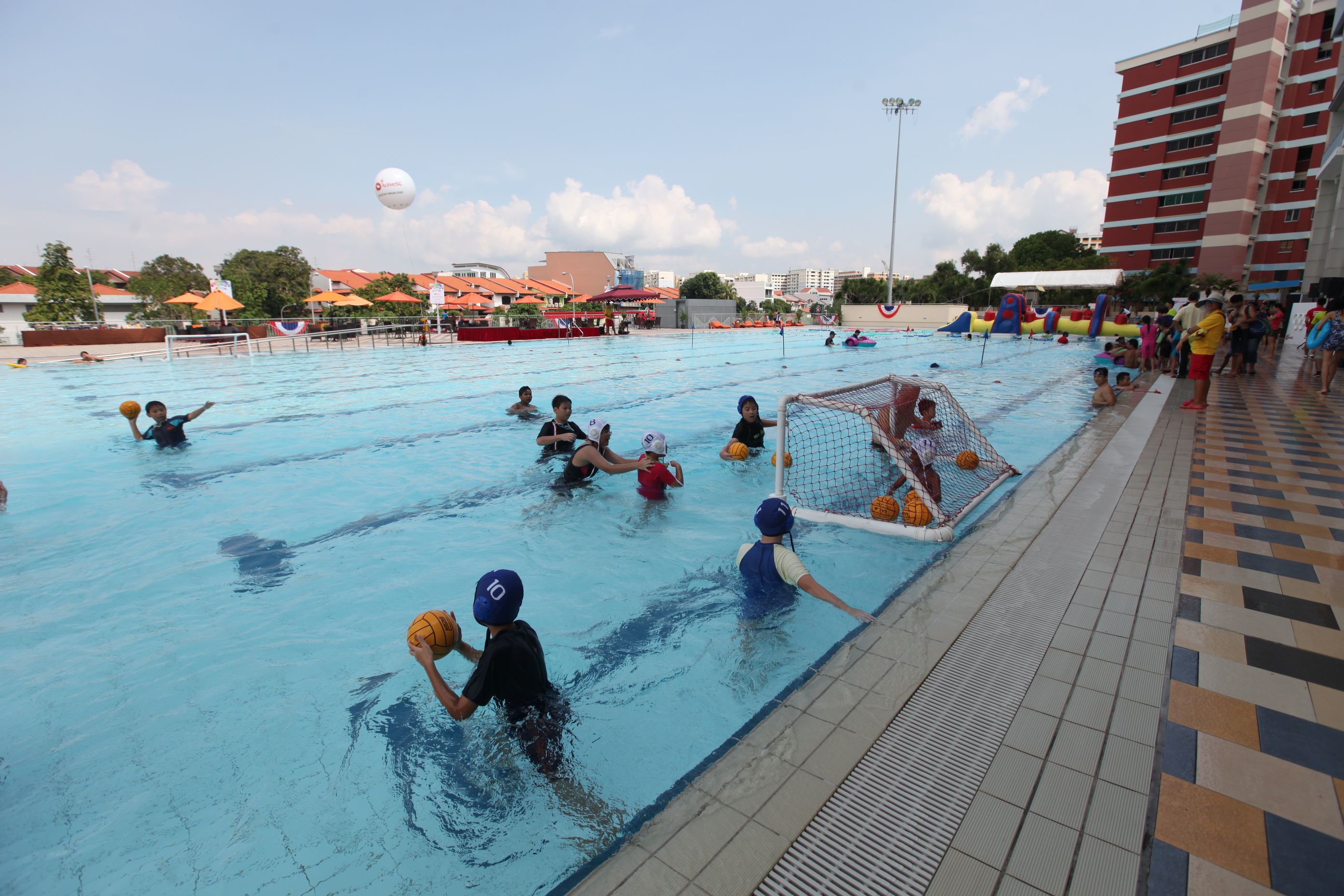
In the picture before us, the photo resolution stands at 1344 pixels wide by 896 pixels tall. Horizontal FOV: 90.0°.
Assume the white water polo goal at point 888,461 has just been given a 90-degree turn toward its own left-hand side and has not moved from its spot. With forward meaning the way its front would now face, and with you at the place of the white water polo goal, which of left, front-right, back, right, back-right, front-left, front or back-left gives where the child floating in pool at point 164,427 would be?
front-right

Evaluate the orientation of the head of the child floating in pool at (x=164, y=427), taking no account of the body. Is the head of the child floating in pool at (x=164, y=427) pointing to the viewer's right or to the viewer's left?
to the viewer's right

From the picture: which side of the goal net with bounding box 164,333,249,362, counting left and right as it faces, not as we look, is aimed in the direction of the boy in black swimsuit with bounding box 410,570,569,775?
front

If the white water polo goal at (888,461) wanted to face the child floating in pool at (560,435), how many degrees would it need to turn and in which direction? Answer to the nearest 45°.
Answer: approximately 45° to its left

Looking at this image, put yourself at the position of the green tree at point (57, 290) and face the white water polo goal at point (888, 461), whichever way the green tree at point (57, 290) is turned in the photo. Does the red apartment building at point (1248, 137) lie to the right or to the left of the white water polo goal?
left

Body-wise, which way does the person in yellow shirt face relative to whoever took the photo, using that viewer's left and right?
facing to the left of the viewer
